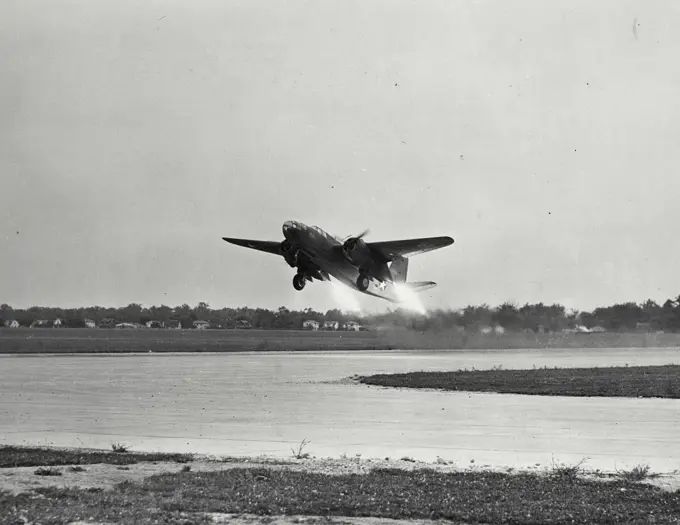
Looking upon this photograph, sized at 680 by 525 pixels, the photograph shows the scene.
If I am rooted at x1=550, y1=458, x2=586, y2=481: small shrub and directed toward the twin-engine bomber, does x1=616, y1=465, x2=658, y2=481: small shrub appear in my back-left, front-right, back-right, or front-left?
back-right

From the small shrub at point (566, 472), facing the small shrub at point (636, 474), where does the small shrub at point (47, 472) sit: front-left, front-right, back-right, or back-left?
back-right

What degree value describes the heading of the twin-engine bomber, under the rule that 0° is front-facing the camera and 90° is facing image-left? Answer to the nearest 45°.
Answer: approximately 45°

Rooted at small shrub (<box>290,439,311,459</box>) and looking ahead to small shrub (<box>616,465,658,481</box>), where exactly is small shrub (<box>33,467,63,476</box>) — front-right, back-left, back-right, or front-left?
back-right

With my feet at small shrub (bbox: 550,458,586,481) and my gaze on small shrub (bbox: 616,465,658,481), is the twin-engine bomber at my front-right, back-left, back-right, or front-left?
back-left

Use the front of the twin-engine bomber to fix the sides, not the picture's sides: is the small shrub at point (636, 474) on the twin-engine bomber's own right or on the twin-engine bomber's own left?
on the twin-engine bomber's own left

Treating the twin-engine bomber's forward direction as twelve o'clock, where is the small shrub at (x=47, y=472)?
The small shrub is roughly at 11 o'clock from the twin-engine bomber.

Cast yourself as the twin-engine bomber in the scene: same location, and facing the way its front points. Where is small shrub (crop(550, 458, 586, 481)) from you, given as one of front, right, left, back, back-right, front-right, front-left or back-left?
front-left

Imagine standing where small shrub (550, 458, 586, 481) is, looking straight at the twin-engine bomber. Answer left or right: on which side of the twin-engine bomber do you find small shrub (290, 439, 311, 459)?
left

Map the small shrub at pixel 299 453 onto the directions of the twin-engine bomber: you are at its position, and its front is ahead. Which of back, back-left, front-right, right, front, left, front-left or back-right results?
front-left

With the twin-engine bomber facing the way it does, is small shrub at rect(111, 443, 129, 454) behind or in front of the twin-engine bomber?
in front
